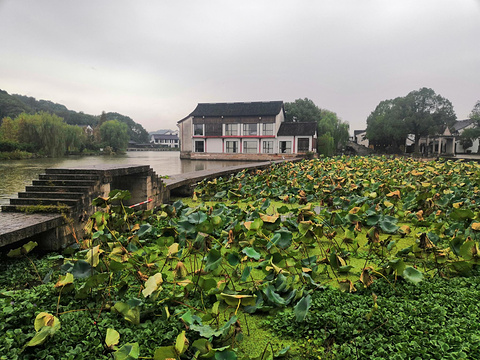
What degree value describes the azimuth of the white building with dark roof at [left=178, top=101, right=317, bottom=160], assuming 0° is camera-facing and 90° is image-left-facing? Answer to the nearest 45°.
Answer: approximately 0°

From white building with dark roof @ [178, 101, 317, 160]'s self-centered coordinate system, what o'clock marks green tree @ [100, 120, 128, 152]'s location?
The green tree is roughly at 4 o'clock from the white building with dark roof.

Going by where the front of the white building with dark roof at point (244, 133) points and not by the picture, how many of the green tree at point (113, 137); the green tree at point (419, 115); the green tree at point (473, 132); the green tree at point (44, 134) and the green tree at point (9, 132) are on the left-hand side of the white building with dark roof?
2

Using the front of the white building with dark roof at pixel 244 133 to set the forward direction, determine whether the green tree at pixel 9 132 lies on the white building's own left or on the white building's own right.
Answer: on the white building's own right

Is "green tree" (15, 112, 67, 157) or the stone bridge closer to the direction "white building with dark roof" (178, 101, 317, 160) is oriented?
the stone bridge

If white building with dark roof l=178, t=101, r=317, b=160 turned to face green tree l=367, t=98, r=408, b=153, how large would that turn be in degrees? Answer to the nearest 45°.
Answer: approximately 90° to its left

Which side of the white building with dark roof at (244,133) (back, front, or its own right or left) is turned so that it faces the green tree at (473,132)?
left

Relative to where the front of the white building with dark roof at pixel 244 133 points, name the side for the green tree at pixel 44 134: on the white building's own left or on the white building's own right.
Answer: on the white building's own right

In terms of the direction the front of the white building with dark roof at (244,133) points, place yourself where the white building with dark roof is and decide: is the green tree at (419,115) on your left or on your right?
on your left

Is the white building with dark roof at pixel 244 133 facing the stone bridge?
yes

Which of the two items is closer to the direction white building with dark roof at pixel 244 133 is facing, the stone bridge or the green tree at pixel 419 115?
the stone bridge
